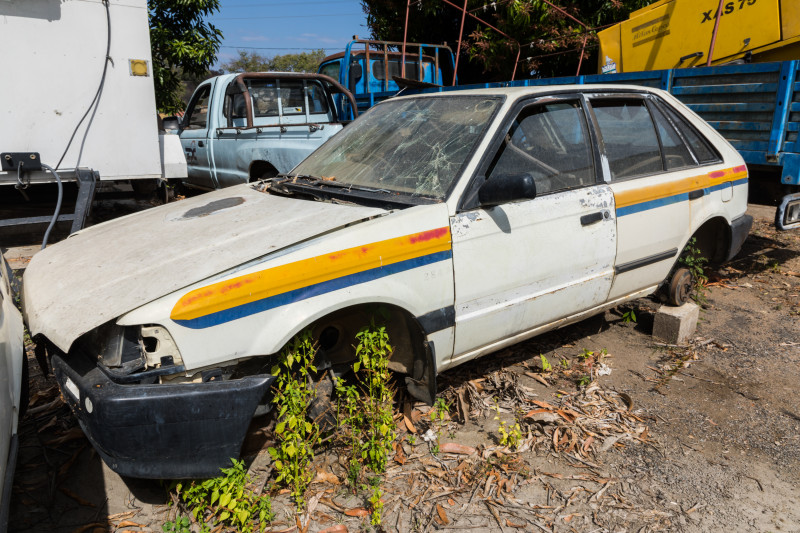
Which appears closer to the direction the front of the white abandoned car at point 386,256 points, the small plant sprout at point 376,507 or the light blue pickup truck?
the small plant sprout

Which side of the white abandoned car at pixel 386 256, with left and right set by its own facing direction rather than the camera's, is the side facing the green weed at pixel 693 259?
back

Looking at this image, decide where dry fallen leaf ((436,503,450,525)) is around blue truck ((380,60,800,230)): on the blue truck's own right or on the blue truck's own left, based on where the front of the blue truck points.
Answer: on the blue truck's own left

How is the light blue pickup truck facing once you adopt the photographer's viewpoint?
facing away from the viewer and to the left of the viewer

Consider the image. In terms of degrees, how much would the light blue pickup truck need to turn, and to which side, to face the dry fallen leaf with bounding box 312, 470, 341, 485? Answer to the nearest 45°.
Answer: approximately 135° to its left

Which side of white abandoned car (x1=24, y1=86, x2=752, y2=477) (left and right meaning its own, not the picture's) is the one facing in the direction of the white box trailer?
right

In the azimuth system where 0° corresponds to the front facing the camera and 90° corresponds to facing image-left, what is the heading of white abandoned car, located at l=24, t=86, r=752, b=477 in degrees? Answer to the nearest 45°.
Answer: approximately 45°

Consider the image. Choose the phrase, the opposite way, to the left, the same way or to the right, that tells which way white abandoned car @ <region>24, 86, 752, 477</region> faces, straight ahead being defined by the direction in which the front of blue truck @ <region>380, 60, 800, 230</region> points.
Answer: to the left

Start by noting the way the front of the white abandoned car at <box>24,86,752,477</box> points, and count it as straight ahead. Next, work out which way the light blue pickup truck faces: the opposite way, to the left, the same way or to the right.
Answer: to the right

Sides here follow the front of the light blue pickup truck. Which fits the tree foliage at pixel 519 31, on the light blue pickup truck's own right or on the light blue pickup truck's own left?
on the light blue pickup truck's own right

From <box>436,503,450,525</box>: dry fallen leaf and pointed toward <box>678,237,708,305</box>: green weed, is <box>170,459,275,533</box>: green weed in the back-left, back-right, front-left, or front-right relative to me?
back-left
